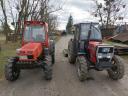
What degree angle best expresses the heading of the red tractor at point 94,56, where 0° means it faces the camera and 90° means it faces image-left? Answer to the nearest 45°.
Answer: approximately 315°

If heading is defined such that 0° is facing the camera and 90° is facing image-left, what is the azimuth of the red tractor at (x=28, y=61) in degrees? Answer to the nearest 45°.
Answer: approximately 45°

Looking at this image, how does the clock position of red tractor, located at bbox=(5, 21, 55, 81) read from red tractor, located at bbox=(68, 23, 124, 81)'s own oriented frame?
red tractor, located at bbox=(5, 21, 55, 81) is roughly at 4 o'clock from red tractor, located at bbox=(68, 23, 124, 81).

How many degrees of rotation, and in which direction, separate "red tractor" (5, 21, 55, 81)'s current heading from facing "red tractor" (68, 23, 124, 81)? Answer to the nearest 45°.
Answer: approximately 135° to its left
